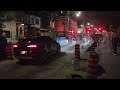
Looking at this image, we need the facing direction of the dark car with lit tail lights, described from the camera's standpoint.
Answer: facing away from the viewer and to the right of the viewer
